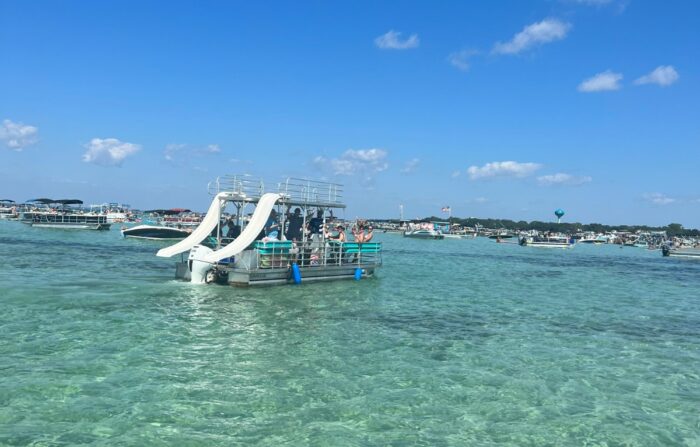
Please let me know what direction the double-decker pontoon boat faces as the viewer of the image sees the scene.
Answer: facing away from the viewer and to the right of the viewer
